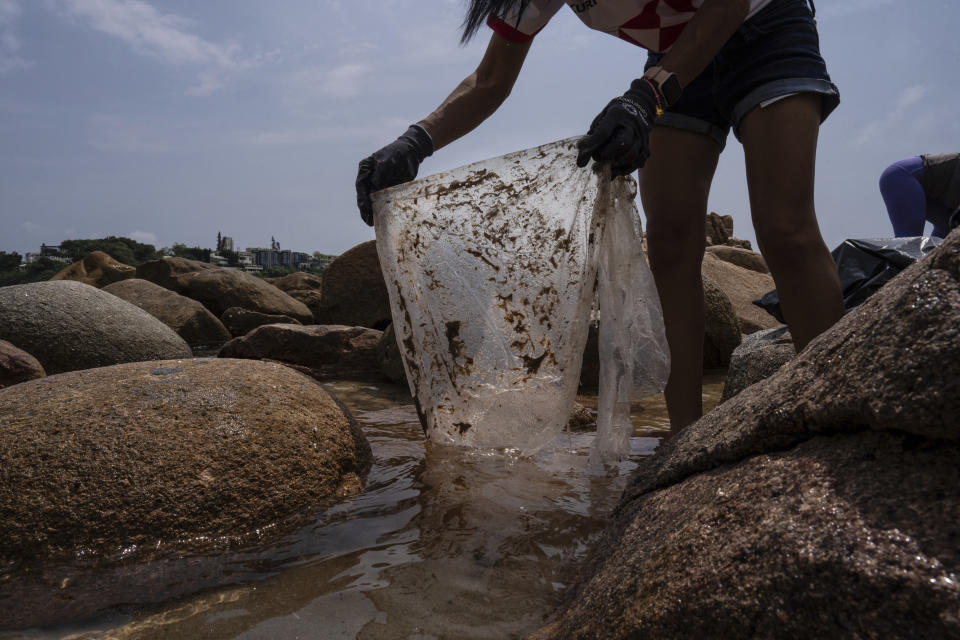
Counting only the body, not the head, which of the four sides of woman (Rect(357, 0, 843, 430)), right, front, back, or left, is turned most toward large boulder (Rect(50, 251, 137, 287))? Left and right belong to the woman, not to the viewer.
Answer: right

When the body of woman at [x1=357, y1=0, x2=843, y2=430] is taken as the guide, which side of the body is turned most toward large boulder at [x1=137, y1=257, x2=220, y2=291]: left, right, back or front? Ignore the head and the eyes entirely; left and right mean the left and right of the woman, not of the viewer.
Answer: right

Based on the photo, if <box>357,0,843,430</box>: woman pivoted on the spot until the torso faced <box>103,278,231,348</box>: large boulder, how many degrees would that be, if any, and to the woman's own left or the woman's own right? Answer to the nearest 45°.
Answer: approximately 90° to the woman's own right

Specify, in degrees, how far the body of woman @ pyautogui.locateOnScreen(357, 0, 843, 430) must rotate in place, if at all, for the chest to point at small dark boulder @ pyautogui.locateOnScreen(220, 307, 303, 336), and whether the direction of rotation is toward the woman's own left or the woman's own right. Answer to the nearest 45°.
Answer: approximately 90° to the woman's own right

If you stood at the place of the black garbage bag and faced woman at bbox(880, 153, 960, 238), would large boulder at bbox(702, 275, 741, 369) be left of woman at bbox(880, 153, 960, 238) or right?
left

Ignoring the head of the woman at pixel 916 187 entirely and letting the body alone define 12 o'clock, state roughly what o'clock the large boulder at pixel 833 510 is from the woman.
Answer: The large boulder is roughly at 3 o'clock from the woman.

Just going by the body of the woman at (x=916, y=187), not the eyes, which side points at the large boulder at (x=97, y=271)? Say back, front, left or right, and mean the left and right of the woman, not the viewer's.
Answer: back

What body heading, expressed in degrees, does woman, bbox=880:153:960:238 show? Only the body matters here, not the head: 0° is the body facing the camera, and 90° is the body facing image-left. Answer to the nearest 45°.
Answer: approximately 270°
